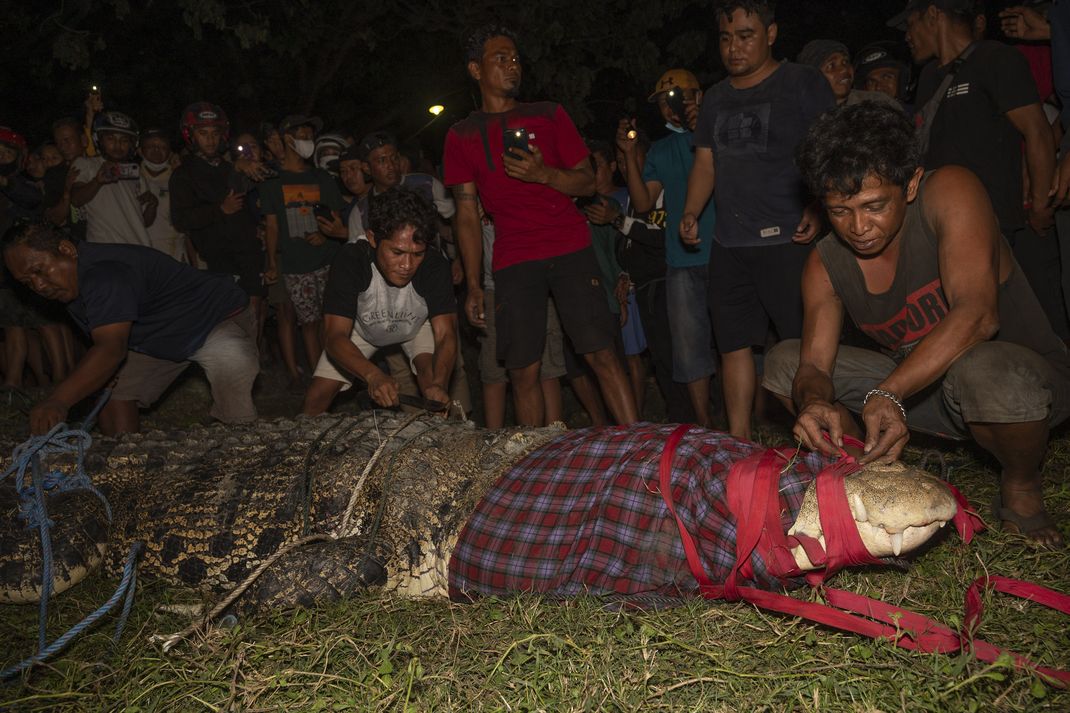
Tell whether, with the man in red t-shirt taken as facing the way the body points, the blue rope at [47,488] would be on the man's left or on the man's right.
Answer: on the man's right

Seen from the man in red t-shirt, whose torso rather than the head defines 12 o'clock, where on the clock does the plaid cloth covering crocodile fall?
The plaid cloth covering crocodile is roughly at 12 o'clock from the man in red t-shirt.

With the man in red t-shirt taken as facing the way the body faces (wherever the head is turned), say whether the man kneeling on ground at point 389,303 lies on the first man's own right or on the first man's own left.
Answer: on the first man's own right

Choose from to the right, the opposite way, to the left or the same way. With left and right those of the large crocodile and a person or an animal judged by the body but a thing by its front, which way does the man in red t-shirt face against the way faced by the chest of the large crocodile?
to the right

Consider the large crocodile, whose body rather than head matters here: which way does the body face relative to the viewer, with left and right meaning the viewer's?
facing to the right of the viewer

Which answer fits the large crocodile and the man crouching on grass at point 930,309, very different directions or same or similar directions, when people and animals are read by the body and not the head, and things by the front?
very different directions

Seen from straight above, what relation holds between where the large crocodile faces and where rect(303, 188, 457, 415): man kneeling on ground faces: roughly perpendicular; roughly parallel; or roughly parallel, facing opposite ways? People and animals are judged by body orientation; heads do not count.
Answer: roughly perpendicular

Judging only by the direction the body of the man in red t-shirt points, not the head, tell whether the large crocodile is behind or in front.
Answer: in front
